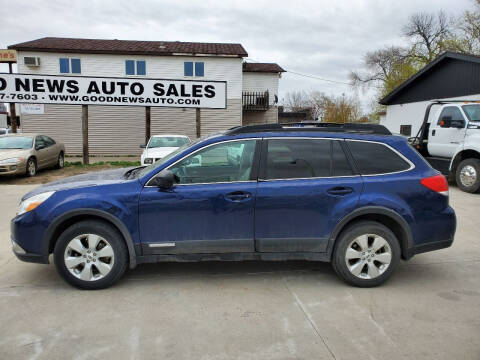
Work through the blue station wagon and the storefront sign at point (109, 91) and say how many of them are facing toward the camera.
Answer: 1

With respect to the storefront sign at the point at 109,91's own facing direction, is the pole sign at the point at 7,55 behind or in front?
behind

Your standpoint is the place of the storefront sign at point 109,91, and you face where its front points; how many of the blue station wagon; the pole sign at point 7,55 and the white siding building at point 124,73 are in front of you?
1

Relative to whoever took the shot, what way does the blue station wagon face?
facing to the left of the viewer

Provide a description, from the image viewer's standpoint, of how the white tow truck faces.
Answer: facing the viewer and to the right of the viewer

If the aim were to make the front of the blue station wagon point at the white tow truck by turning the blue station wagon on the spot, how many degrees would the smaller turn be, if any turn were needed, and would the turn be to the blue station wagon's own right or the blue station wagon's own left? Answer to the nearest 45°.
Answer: approximately 135° to the blue station wagon's own right

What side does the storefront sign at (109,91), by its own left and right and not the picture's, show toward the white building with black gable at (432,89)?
left

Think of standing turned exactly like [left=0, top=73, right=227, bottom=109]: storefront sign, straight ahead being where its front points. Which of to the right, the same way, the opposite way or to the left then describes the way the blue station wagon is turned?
to the right
